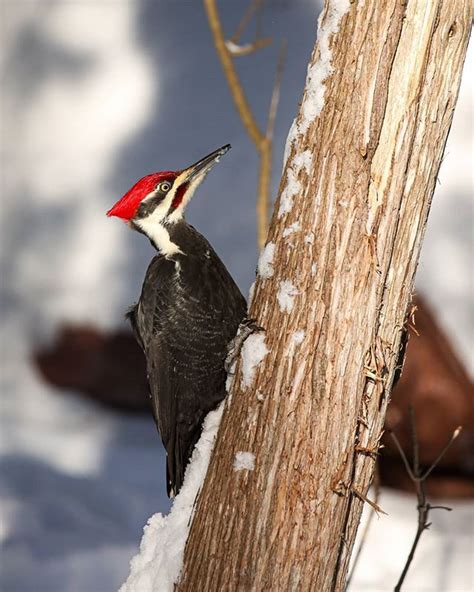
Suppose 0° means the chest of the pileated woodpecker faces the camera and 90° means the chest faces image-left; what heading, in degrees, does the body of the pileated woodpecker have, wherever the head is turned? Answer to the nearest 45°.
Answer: approximately 270°
